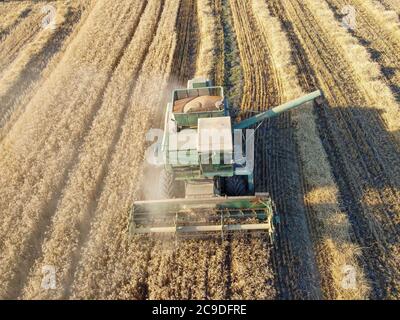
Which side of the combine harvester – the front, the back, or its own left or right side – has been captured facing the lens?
front
